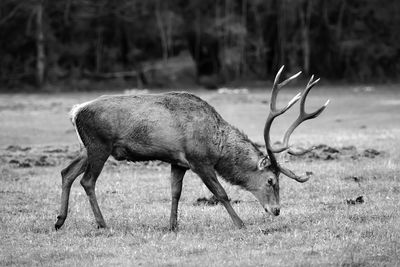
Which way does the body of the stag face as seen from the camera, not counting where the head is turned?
to the viewer's right
